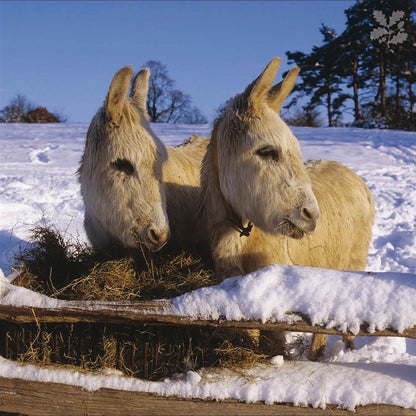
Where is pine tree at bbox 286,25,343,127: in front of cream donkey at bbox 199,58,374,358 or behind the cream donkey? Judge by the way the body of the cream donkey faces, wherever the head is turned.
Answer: behind

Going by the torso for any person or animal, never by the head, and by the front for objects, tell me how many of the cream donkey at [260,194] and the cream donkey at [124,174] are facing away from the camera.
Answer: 0

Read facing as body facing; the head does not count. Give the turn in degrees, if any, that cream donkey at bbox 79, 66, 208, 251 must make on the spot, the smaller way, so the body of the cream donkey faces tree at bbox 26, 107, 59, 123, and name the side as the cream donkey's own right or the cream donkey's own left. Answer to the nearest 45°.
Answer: approximately 135° to the cream donkey's own right

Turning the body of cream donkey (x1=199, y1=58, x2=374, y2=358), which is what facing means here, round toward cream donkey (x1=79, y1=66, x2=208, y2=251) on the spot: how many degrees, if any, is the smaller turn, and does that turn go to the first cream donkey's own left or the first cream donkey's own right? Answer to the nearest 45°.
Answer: approximately 45° to the first cream donkey's own right

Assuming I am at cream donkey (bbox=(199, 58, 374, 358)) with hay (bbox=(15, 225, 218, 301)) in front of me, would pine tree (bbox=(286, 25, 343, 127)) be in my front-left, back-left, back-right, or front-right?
back-right

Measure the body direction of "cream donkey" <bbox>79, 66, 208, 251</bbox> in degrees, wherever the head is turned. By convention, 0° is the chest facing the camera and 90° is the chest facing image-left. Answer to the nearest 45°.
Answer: approximately 45°

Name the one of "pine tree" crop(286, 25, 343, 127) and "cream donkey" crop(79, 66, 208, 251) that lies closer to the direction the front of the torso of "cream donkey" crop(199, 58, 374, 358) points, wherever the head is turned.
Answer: the cream donkey
